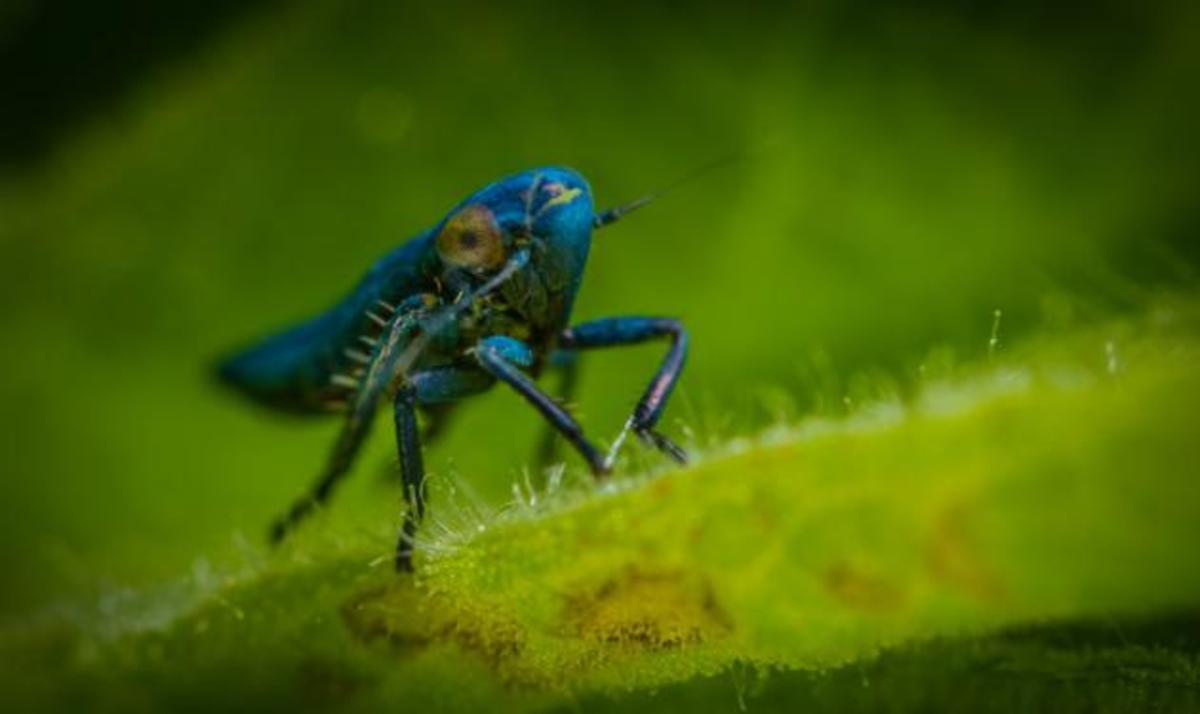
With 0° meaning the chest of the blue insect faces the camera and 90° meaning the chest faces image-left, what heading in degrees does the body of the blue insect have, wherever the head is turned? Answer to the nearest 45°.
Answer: approximately 315°
